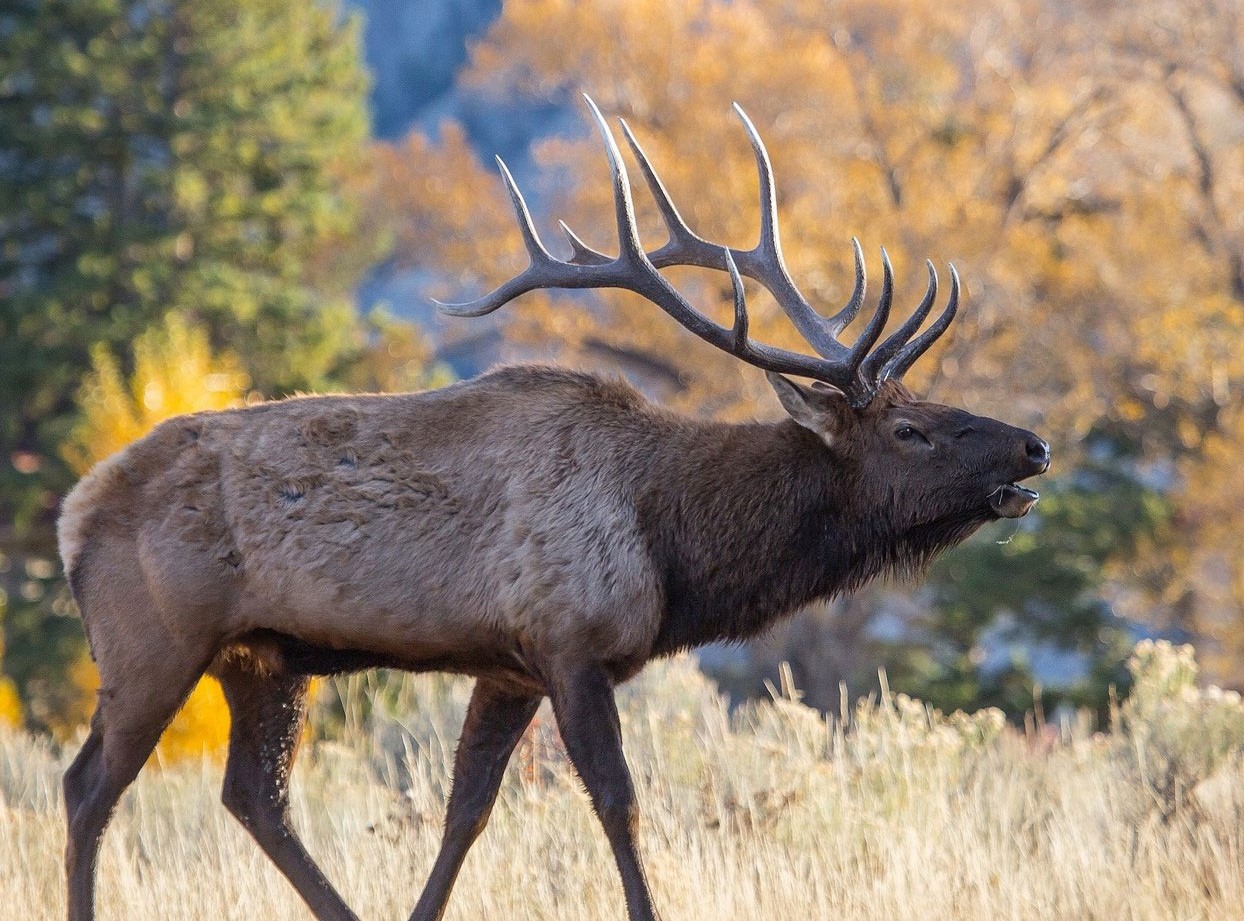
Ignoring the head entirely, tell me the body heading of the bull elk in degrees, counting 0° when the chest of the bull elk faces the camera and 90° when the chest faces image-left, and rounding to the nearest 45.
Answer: approximately 270°

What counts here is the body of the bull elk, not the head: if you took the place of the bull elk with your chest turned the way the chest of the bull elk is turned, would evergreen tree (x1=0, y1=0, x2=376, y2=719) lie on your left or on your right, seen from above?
on your left

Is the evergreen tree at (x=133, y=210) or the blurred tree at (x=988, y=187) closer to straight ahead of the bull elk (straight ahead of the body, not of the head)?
the blurred tree

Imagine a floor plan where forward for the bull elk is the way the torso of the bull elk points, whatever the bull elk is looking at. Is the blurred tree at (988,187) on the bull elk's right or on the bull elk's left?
on the bull elk's left
